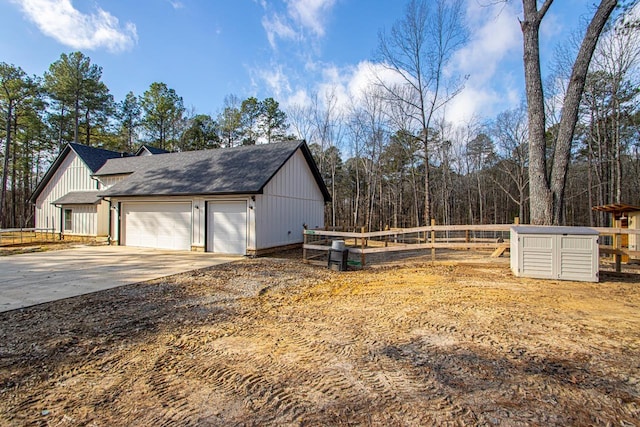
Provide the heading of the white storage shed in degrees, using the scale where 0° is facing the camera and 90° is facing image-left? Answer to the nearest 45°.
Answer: approximately 0°

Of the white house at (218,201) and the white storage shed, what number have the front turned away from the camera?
0

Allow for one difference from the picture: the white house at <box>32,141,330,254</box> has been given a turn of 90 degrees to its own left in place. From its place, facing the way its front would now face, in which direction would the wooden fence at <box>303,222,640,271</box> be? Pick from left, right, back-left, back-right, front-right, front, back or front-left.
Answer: front

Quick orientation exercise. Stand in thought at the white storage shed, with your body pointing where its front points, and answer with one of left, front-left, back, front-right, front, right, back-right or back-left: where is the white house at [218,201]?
right

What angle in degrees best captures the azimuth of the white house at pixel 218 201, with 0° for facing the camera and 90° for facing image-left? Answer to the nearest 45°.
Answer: approximately 45°

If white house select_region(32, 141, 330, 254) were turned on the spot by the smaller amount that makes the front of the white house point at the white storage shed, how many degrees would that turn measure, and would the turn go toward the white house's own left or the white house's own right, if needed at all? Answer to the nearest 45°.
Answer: approximately 90° to the white house's own left

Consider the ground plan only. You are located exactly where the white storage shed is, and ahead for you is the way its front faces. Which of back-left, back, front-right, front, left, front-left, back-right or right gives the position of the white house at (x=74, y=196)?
right
